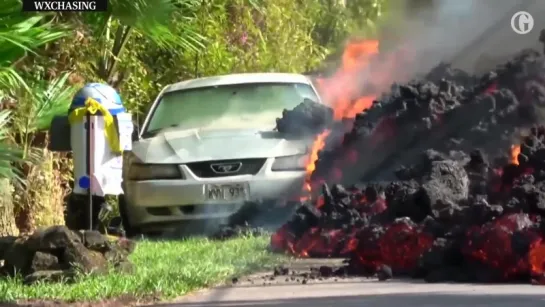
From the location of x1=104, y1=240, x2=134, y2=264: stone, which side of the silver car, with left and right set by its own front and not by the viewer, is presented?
front

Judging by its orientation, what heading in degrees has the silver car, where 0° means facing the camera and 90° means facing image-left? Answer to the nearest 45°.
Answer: approximately 0°

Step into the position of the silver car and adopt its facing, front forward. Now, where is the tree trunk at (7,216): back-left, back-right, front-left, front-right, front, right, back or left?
right

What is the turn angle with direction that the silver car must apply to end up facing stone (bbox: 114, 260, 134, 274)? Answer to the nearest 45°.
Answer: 0° — it already faces it

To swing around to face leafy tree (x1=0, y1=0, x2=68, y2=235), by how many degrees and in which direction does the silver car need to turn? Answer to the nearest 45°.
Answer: approximately 45° to its right
